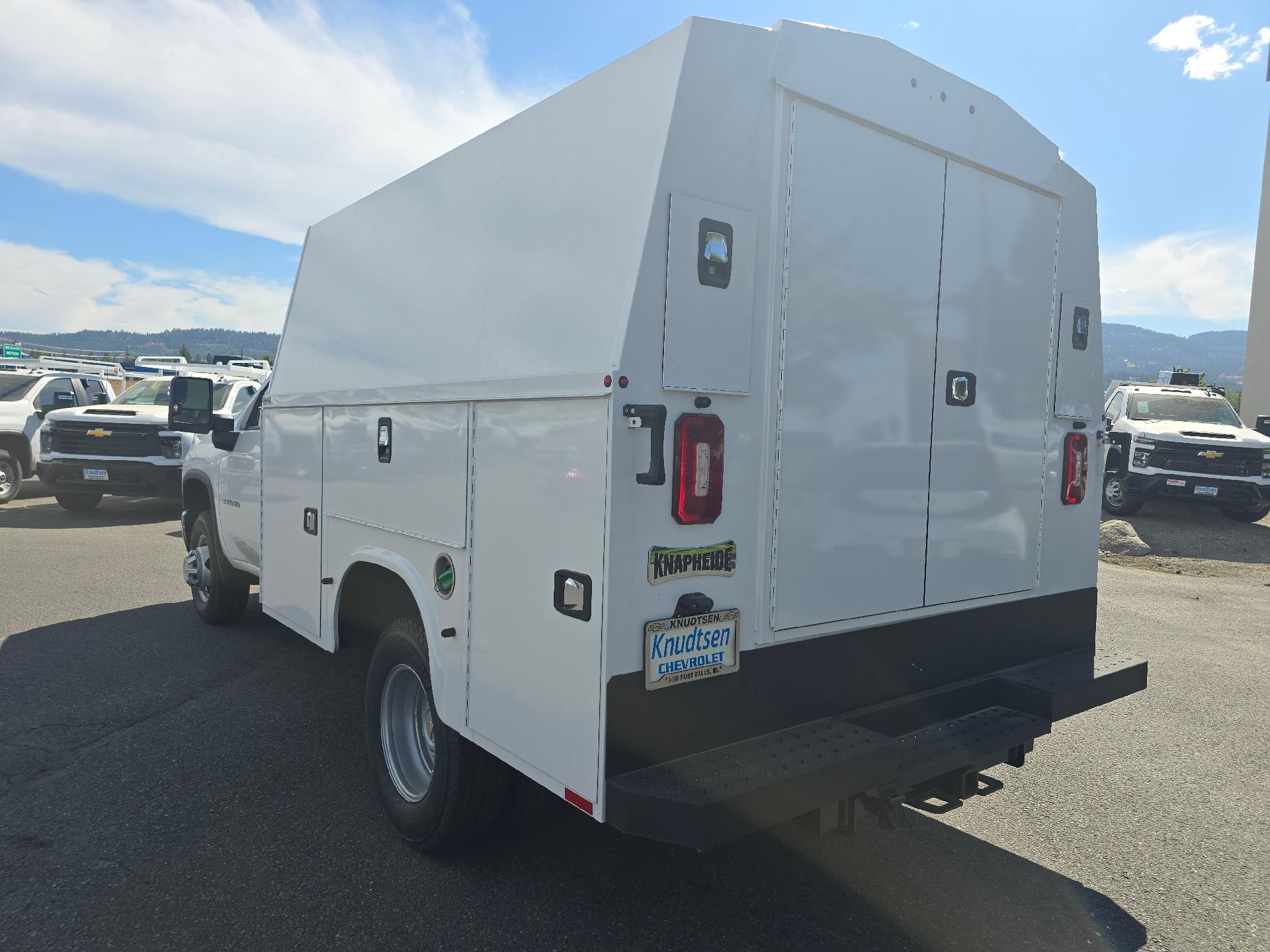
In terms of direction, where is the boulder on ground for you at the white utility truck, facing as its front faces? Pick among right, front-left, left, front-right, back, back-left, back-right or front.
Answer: right

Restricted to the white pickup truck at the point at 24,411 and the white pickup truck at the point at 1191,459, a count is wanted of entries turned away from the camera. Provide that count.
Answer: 0

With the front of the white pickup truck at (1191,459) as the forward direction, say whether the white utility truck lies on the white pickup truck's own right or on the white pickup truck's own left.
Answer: on the white pickup truck's own right

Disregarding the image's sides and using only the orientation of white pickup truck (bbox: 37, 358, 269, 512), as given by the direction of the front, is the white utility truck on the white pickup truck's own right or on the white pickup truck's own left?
on the white pickup truck's own left

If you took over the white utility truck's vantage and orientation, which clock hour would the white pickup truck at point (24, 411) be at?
The white pickup truck is roughly at 12 o'clock from the white utility truck.

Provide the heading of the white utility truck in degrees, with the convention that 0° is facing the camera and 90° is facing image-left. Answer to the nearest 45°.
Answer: approximately 135°

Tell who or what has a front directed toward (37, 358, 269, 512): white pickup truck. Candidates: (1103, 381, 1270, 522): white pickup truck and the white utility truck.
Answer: the white utility truck

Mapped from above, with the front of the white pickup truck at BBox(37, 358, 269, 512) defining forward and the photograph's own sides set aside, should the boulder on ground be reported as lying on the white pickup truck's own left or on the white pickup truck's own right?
on the white pickup truck's own left

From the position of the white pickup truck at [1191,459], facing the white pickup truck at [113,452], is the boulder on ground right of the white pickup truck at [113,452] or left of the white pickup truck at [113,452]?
left

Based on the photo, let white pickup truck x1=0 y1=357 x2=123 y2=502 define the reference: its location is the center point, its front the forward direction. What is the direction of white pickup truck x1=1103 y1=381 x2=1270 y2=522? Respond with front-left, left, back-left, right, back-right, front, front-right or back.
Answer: left

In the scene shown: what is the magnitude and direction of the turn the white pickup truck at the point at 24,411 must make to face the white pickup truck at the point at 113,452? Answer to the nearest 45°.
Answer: approximately 45° to its left

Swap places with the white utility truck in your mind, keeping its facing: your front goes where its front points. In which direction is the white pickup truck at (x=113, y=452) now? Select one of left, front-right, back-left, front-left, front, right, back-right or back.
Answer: front

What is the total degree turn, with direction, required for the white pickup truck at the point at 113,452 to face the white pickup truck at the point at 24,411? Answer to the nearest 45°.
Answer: approximately 90° to its right

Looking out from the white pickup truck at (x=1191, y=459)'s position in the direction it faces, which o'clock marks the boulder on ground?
The boulder on ground is roughly at 2 o'clock from the white pickup truck.

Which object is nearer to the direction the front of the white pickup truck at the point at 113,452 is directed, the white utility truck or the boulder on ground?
the white utility truck

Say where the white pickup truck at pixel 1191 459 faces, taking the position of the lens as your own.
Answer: facing the viewer and to the right of the viewer

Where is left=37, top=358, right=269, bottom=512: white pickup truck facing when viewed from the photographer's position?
facing the viewer and to the left of the viewer

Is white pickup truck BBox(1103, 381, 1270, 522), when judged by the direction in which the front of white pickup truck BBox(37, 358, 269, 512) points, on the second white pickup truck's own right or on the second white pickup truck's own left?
on the second white pickup truck's own left
